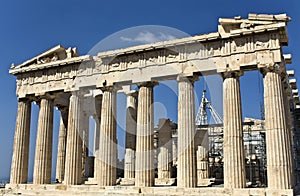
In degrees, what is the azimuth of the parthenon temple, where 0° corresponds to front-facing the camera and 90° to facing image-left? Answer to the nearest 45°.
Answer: approximately 45°

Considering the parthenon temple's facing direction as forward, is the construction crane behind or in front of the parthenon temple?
behind
